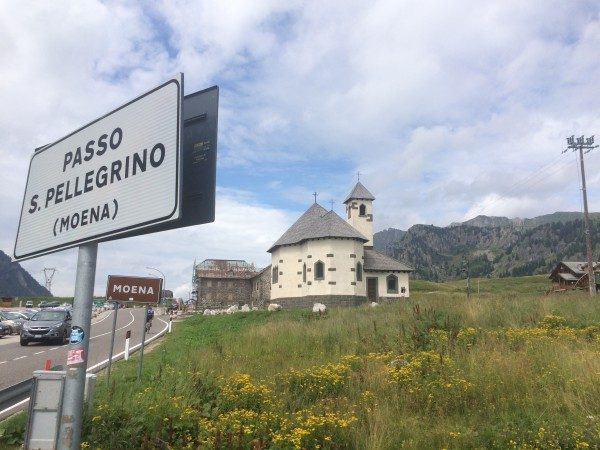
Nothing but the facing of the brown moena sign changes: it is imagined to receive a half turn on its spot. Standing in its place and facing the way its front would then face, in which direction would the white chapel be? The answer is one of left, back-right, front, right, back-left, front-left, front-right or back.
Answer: front-right

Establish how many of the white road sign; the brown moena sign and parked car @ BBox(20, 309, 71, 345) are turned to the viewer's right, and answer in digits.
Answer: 0

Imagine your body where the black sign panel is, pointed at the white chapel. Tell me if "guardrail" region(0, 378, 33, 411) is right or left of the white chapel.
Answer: left

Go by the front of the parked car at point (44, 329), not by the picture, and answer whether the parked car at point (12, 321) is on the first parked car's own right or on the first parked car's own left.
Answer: on the first parked car's own right

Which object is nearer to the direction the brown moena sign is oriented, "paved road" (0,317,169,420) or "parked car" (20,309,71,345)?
the paved road

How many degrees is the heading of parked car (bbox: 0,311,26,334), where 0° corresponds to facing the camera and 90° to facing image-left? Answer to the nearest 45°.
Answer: approximately 315°

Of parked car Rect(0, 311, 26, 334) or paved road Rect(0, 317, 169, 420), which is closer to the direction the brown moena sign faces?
the paved road

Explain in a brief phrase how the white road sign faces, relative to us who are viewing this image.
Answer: facing the viewer and to the left of the viewer

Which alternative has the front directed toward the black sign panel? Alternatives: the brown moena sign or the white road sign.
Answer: the brown moena sign

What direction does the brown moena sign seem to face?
toward the camera

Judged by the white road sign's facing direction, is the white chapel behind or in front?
behind

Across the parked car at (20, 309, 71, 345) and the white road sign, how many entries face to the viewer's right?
0

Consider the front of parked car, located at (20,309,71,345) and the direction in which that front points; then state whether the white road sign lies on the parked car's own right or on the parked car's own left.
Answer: on the parked car's own left
